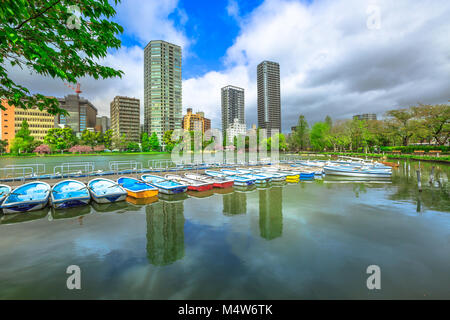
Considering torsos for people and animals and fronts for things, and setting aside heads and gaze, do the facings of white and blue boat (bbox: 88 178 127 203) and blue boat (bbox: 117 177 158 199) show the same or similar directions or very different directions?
same or similar directions

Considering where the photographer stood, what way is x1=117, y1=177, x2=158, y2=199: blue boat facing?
facing away from the viewer and to the left of the viewer

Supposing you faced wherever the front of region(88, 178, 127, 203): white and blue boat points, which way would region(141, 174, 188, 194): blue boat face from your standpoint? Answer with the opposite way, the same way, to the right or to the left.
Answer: the same way

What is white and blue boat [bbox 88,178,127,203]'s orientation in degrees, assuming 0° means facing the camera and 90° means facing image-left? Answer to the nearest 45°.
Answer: approximately 135°

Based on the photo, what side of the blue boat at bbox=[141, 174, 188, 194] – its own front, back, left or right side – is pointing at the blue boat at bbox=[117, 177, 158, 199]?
left

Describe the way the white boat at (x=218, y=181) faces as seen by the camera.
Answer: facing away from the viewer and to the left of the viewer
